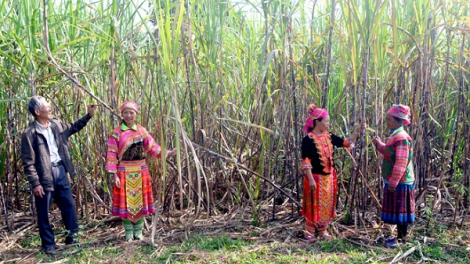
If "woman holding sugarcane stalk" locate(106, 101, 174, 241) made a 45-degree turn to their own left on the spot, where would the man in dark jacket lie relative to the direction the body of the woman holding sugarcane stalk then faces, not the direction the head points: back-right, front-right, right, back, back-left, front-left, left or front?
back-right

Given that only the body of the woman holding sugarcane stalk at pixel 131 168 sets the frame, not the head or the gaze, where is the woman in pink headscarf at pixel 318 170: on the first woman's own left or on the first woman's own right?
on the first woman's own left

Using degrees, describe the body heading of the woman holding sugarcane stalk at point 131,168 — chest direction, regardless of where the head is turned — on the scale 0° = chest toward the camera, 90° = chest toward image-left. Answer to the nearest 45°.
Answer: approximately 0°

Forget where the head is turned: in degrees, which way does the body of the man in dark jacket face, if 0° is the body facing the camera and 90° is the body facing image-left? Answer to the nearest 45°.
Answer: approximately 315°

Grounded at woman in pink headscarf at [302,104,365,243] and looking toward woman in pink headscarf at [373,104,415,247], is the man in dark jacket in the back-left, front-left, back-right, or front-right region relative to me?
back-right

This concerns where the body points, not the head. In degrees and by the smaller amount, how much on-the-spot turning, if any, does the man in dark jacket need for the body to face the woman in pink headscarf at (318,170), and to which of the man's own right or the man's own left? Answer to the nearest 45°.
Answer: approximately 45° to the man's own left

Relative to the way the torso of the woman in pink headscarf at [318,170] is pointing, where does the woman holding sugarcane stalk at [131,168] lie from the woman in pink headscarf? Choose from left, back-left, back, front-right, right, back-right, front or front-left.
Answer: back-right
